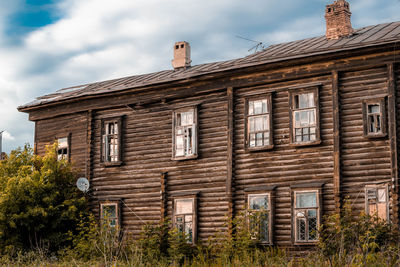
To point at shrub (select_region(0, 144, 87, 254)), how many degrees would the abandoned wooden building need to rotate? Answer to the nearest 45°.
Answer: approximately 45° to its right

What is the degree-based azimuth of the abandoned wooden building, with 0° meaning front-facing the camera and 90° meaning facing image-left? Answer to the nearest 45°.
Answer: approximately 45°
